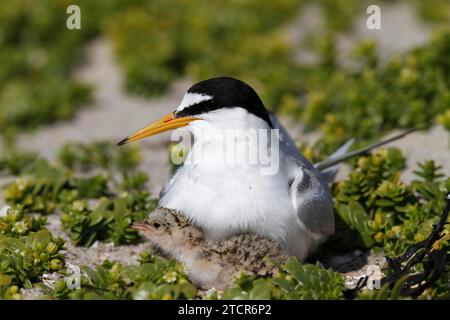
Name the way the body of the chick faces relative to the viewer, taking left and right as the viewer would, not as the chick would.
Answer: facing to the left of the viewer

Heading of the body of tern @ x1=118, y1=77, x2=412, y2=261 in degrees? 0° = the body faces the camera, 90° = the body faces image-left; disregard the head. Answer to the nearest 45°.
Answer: approximately 45°
